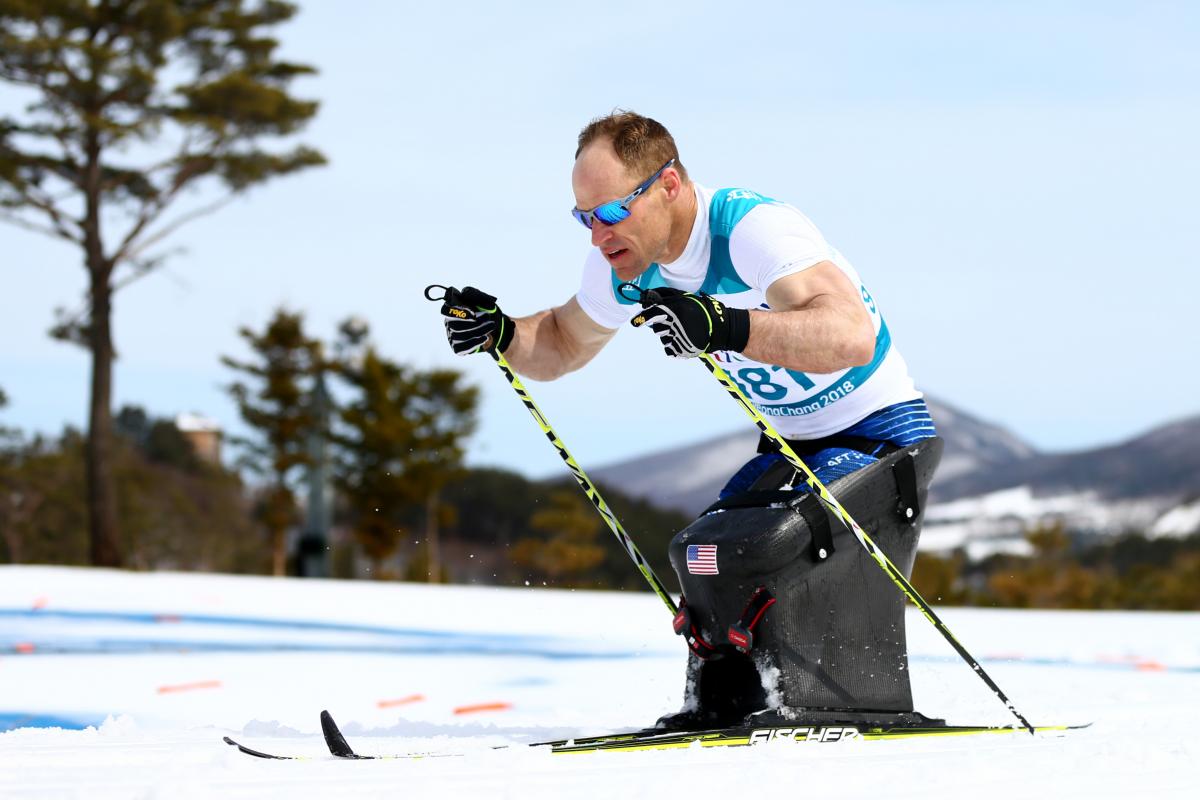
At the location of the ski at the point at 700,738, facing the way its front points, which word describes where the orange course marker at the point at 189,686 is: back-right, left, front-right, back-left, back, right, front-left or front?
front-right

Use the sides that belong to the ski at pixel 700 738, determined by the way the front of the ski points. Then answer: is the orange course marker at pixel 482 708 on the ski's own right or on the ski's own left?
on the ski's own right

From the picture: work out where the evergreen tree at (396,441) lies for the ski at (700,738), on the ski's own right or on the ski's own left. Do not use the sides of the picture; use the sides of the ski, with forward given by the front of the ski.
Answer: on the ski's own right

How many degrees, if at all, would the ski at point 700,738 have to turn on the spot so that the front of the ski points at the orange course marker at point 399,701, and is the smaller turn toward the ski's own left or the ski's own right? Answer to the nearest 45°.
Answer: approximately 45° to the ski's own right

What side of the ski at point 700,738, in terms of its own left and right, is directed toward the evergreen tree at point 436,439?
right

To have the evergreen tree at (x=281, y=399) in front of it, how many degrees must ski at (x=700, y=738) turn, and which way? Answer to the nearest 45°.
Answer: approximately 90° to its right

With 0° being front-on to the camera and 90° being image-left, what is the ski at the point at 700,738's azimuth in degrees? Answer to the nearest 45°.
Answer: approximately 90°

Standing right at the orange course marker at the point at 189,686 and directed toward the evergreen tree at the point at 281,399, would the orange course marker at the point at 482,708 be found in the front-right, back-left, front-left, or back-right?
back-right

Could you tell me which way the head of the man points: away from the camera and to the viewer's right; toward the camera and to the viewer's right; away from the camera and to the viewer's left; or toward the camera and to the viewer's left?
toward the camera and to the viewer's left
